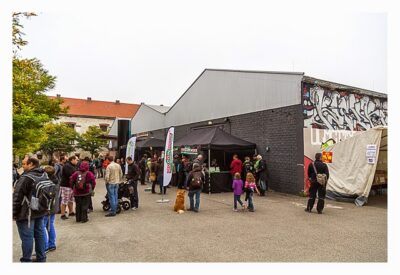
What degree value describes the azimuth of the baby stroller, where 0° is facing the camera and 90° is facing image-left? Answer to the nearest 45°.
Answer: approximately 90°

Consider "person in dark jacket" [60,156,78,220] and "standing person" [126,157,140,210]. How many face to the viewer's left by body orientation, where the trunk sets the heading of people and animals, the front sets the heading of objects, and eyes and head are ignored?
1

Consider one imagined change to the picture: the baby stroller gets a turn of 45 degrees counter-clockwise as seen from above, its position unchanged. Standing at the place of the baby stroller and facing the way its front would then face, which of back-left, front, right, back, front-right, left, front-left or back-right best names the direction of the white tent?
back-left

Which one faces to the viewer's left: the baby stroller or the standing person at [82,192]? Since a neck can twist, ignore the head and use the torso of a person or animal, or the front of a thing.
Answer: the baby stroller

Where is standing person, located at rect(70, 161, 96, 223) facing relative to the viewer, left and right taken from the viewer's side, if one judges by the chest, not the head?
facing away from the viewer

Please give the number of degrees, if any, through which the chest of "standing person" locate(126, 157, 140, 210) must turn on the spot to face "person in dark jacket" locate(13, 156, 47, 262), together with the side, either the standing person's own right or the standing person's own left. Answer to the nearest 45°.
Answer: approximately 90° to the standing person's own left

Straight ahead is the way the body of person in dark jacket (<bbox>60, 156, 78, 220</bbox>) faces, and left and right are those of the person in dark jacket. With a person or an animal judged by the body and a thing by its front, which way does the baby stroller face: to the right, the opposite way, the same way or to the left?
the opposite way
